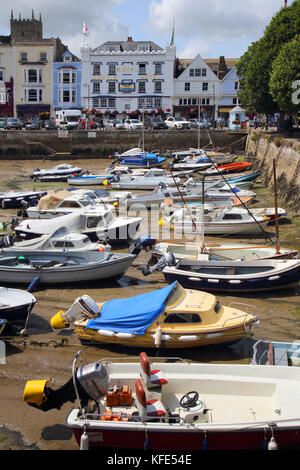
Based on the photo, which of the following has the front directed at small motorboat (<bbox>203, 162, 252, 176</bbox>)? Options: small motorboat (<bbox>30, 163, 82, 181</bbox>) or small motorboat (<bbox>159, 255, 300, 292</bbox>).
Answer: small motorboat (<bbox>30, 163, 82, 181</bbox>)

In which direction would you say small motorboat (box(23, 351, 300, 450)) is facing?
to the viewer's right

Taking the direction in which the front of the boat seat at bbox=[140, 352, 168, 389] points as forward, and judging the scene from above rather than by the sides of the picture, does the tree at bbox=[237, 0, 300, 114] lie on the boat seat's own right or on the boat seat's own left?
on the boat seat's own left

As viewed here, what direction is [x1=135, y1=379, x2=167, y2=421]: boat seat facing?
to the viewer's right

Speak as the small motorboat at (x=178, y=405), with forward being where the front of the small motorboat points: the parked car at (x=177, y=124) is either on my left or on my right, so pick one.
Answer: on my left

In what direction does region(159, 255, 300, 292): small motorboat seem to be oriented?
to the viewer's right

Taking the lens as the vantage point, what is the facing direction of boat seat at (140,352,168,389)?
facing to the right of the viewer

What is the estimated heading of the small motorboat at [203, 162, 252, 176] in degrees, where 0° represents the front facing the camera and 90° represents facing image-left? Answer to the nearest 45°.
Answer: approximately 270°
